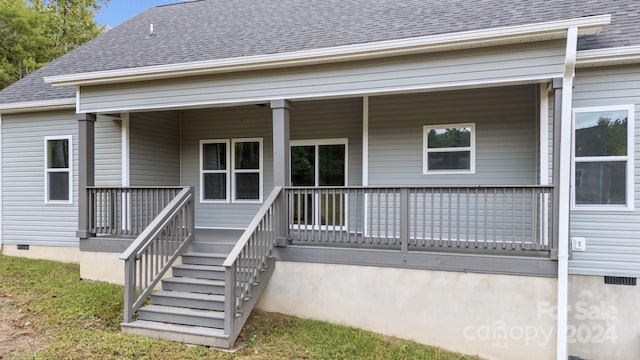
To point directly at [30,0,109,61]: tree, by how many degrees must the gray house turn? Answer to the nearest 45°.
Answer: approximately 135° to its right

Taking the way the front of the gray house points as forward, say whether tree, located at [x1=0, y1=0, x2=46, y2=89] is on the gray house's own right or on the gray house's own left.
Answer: on the gray house's own right

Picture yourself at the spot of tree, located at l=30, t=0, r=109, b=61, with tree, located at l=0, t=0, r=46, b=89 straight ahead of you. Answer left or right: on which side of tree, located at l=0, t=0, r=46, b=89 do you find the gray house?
left

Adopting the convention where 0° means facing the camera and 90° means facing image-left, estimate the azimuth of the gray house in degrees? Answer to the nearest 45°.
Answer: approximately 0°

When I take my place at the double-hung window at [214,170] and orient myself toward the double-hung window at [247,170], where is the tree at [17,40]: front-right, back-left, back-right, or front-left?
back-left

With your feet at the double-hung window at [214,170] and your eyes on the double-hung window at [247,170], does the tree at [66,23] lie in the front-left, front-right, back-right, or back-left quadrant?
back-left
